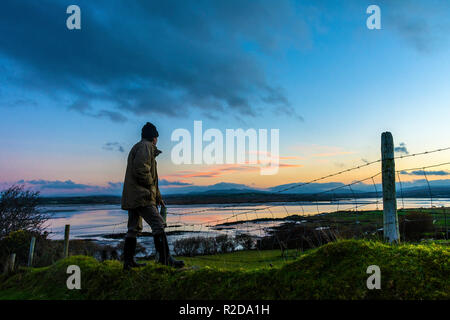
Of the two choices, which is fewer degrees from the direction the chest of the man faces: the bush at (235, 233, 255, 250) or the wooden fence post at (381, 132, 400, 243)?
the wooden fence post

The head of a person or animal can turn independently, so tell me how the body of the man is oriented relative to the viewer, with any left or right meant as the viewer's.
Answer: facing to the right of the viewer

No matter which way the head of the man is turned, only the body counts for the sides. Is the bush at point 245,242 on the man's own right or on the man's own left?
on the man's own left

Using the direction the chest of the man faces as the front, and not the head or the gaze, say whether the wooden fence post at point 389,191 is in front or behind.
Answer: in front

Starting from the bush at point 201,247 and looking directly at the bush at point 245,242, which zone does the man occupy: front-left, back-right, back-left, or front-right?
back-right

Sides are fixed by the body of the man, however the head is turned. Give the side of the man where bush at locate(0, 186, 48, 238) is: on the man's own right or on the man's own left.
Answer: on the man's own left

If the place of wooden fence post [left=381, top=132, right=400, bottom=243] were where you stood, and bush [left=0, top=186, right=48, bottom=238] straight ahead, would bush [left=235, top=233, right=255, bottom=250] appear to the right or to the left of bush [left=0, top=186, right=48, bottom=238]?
right
